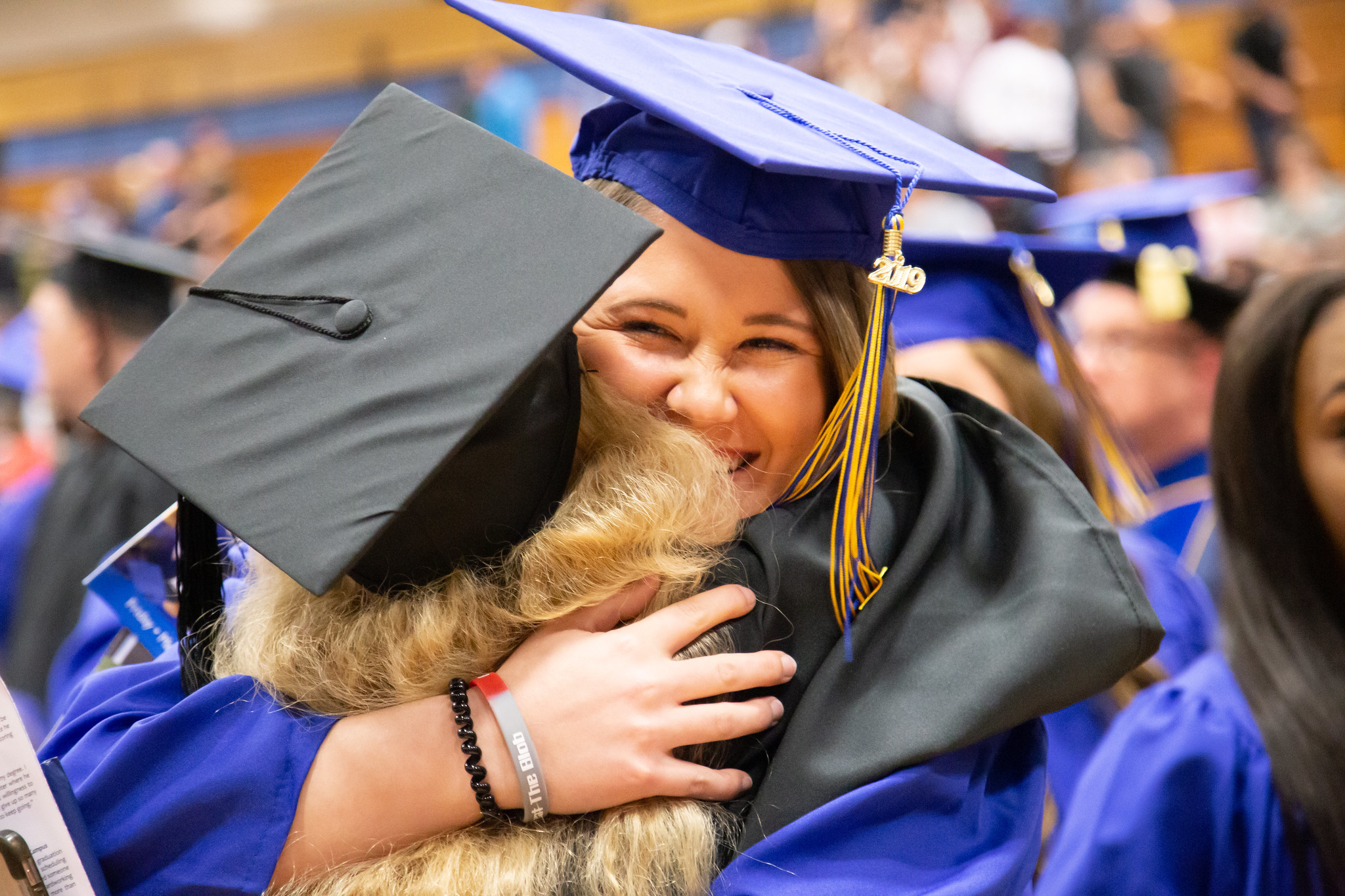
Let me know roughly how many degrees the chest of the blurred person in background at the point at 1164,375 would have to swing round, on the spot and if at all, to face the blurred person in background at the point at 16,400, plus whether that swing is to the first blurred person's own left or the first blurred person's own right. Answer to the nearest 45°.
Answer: approximately 45° to the first blurred person's own right

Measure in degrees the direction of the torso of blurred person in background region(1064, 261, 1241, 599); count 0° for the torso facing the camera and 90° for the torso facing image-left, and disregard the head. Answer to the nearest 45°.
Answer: approximately 45°

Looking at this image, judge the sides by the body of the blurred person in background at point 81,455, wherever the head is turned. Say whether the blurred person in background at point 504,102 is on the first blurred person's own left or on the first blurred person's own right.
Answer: on the first blurred person's own right

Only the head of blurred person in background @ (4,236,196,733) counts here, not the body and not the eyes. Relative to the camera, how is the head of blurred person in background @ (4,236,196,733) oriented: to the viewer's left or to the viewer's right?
to the viewer's left

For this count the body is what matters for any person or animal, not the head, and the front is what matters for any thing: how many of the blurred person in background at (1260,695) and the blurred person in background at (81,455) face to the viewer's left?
1

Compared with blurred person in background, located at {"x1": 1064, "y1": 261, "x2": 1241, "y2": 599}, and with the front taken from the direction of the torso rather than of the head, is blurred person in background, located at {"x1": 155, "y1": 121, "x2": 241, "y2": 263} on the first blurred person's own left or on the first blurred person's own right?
on the first blurred person's own right
